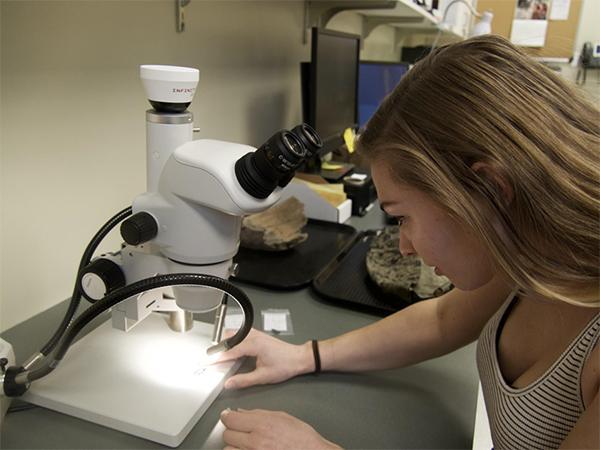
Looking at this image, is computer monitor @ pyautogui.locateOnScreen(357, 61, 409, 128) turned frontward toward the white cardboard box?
yes

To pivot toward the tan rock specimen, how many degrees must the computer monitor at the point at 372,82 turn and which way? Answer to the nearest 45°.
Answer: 0° — it already faces it

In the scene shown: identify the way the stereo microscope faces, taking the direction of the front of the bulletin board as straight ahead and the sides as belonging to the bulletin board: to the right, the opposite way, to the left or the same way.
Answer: to the left

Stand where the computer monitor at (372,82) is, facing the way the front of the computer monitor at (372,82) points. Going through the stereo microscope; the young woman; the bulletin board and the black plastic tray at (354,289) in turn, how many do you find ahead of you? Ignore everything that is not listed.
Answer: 3

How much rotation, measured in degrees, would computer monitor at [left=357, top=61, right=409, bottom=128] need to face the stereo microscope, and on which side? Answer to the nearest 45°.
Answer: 0° — it already faces it

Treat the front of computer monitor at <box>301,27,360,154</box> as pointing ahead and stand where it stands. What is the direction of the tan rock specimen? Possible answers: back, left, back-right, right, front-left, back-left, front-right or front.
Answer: front-right

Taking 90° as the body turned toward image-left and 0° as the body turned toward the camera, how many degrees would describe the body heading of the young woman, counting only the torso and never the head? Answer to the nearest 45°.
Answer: approximately 45°

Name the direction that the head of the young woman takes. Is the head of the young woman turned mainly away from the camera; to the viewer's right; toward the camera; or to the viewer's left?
to the viewer's left

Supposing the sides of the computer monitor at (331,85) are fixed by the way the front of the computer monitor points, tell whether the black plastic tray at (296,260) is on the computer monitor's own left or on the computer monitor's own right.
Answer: on the computer monitor's own right

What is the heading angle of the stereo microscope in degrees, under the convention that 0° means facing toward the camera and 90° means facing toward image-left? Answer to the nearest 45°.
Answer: approximately 315°

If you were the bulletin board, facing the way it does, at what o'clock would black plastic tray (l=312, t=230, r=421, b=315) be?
The black plastic tray is roughly at 12 o'clock from the bulletin board.
